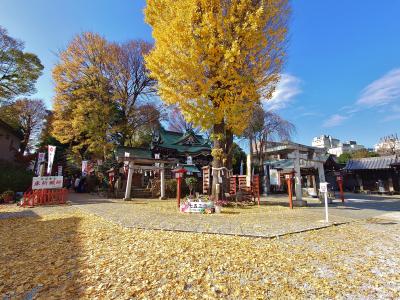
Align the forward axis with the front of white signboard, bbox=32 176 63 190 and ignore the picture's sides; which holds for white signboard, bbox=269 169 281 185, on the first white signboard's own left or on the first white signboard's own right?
on the first white signboard's own left

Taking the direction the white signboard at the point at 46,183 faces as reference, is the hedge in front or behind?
behind

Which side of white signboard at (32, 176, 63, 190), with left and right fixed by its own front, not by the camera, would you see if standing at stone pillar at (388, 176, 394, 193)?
left

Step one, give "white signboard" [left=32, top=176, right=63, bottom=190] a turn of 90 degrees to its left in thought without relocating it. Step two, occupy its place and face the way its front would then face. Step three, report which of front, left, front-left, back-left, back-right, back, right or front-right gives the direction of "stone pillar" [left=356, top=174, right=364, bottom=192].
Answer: front

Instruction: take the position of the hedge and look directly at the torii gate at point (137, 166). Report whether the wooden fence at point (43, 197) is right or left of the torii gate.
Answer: right

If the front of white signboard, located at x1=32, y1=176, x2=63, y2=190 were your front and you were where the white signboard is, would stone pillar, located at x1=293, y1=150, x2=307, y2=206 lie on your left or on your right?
on your left

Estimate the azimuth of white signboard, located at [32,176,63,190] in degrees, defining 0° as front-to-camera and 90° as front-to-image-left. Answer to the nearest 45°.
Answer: approximately 0°

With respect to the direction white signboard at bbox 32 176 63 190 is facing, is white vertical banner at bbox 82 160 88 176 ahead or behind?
behind

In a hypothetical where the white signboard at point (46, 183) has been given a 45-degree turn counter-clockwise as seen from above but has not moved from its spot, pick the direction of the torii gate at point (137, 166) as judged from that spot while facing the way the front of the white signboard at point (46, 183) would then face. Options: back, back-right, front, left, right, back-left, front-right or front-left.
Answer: front-left

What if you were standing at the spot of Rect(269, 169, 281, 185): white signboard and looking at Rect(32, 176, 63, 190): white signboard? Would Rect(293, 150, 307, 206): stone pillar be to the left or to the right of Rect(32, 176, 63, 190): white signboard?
left
